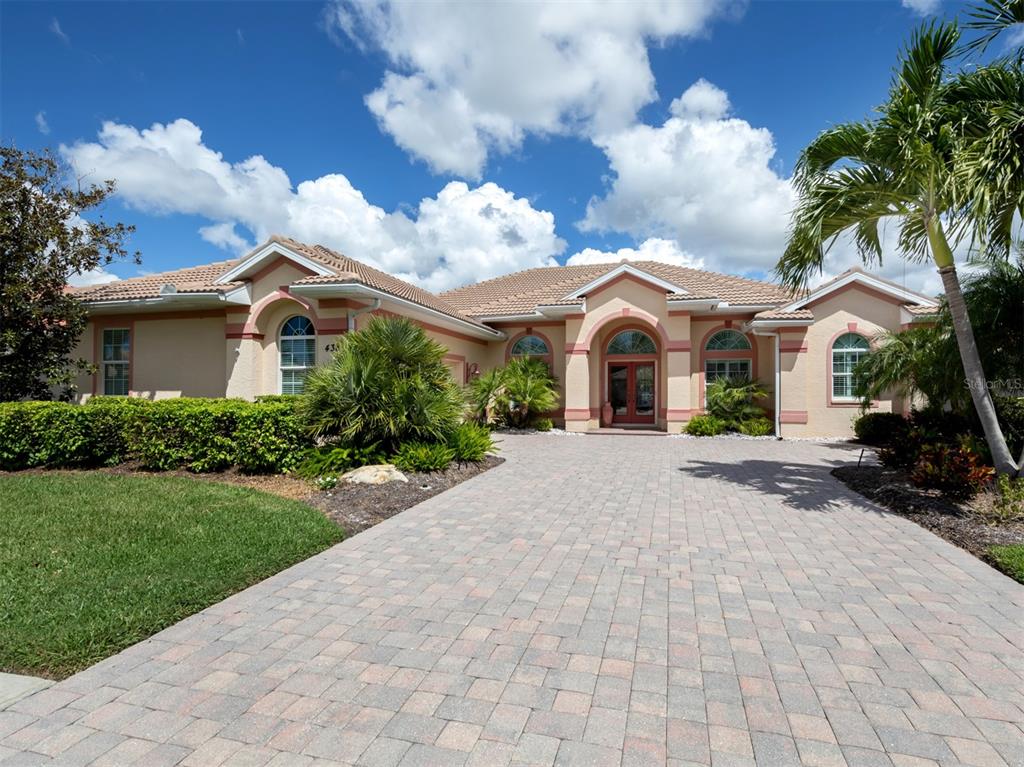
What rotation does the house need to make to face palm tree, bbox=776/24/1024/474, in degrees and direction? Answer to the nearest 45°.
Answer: approximately 45° to its left

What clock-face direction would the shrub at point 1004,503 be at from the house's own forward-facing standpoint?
The shrub is roughly at 11 o'clock from the house.

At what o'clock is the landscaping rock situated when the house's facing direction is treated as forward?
The landscaping rock is roughly at 1 o'clock from the house.

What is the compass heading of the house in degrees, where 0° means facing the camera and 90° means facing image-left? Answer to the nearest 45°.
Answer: approximately 0°

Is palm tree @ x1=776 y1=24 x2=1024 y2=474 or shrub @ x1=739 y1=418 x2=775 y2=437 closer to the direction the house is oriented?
the palm tree

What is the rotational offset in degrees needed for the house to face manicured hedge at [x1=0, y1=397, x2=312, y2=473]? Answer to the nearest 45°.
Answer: approximately 45° to its right

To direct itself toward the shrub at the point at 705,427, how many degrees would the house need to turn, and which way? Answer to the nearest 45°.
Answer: approximately 90° to its left

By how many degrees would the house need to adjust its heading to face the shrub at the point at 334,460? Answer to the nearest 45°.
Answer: approximately 45° to its right

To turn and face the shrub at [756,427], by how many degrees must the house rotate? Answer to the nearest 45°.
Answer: approximately 90° to its left

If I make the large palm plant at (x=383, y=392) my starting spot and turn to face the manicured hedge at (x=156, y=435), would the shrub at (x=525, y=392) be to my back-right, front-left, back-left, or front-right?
back-right

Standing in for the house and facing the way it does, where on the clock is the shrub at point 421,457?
The shrub is roughly at 1 o'clock from the house.

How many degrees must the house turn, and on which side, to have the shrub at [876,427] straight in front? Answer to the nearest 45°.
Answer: approximately 90° to its left

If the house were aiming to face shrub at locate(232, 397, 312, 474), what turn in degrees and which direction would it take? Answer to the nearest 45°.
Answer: approximately 45° to its right
